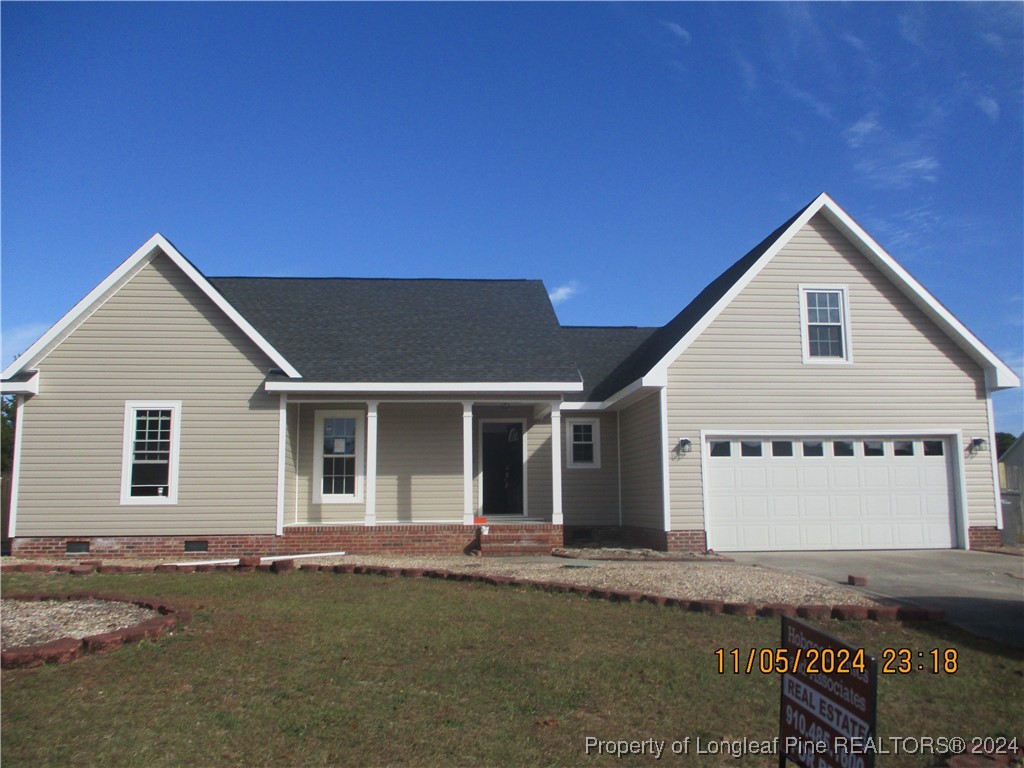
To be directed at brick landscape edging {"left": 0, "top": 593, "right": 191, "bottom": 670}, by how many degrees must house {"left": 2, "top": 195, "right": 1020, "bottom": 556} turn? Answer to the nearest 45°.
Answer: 0° — it already faces it

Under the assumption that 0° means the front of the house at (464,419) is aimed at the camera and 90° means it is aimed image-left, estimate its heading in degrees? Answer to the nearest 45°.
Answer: approximately 0°

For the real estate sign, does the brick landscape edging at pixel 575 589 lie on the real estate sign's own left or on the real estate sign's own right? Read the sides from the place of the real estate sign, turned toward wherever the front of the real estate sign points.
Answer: on the real estate sign's own right

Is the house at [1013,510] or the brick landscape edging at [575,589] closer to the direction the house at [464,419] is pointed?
the brick landscape edging

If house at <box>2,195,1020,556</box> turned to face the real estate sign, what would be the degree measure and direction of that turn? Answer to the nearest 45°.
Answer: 0° — it already faces it

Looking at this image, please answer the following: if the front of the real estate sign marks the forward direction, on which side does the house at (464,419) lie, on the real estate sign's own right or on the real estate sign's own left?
on the real estate sign's own right

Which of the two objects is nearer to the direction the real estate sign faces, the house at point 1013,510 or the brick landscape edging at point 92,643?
the brick landscape edging

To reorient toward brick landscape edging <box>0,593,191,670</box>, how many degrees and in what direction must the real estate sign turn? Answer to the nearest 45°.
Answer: approximately 45° to its right

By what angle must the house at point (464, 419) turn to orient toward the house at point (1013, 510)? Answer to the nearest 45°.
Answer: approximately 90° to its left
